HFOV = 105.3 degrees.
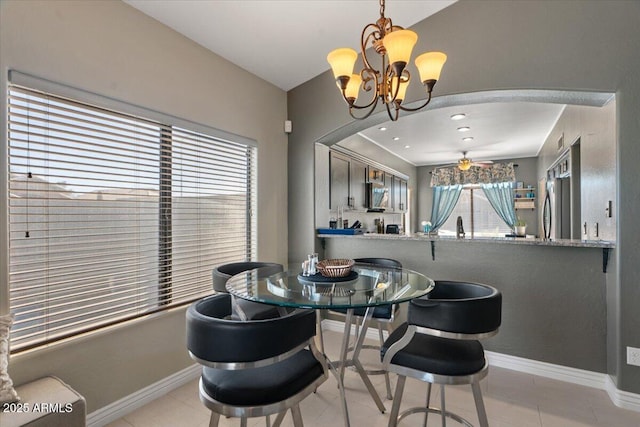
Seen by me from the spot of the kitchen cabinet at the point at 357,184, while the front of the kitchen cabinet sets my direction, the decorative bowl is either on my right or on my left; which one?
on my right

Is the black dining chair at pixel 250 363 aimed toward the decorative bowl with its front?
yes

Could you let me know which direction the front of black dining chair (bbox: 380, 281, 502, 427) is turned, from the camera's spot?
facing away from the viewer and to the left of the viewer

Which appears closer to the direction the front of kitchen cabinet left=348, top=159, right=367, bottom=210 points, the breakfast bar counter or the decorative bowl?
the breakfast bar counter

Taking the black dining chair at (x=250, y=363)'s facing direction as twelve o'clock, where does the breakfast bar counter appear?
The breakfast bar counter is roughly at 1 o'clock from the black dining chair.

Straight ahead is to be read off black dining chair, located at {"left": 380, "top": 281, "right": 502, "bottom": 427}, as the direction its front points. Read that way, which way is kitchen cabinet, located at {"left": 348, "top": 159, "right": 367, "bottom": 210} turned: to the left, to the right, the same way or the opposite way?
the opposite way

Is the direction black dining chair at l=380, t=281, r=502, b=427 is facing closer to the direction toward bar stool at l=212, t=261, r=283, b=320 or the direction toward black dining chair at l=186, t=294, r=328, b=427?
the bar stool

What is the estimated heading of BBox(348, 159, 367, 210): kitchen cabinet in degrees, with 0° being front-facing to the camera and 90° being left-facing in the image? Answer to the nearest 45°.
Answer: approximately 315°

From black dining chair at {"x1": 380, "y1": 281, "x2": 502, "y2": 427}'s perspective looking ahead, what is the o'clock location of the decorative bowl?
The decorative bowl is roughly at 11 o'clock from the black dining chair.

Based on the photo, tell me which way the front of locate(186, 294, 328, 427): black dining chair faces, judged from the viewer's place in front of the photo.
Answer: facing away from the viewer and to the right of the viewer
